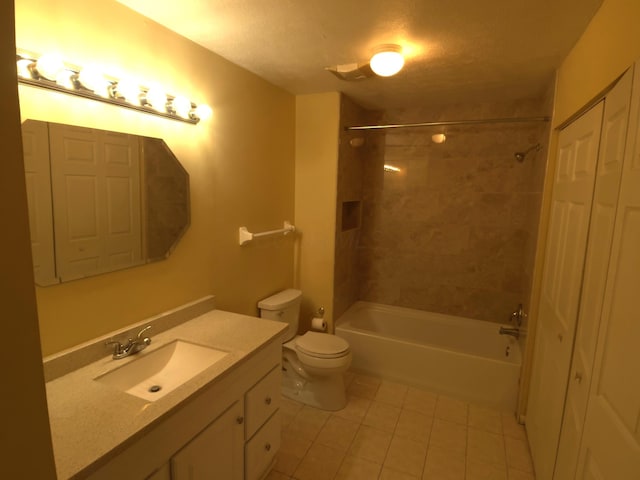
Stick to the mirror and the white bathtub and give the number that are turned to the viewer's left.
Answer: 0

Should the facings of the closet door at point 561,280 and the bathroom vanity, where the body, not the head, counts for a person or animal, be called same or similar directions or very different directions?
very different directions

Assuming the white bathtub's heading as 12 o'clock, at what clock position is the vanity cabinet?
The vanity cabinet is roughly at 1 o'clock from the white bathtub.

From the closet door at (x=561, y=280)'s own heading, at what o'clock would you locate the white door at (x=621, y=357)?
The white door is roughly at 10 o'clock from the closet door.

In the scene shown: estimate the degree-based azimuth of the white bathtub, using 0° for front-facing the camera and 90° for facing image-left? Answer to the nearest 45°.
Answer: approximately 0°

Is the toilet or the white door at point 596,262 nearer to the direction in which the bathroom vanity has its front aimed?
the white door

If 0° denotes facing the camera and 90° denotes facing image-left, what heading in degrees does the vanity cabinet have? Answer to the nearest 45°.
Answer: approximately 315°

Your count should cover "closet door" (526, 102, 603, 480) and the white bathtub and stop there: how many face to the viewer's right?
0

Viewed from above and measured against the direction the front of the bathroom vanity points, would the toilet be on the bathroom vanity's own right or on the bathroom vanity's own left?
on the bathroom vanity's own left

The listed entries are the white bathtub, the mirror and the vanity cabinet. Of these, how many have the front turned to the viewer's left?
0

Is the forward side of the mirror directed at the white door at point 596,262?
yes

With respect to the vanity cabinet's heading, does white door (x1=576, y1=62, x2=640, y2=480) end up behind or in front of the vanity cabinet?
in front

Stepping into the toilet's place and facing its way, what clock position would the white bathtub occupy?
The white bathtub is roughly at 10 o'clock from the toilet.

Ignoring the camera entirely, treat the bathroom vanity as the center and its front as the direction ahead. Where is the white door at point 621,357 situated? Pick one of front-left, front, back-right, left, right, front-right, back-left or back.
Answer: front

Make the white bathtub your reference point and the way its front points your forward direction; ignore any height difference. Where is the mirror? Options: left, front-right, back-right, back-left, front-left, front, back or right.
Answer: front-right

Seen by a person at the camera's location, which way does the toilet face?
facing the viewer and to the right of the viewer

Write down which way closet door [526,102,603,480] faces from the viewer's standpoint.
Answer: facing the viewer and to the left of the viewer

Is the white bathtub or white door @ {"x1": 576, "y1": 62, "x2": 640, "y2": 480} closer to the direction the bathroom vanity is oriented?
the white door
